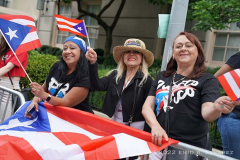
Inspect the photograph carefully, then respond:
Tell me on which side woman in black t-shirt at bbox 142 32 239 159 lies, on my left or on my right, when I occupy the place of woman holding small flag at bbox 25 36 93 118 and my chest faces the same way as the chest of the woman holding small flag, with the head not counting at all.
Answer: on my left

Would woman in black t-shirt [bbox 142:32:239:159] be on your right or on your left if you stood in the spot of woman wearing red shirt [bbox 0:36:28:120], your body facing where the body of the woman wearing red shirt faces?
on your left

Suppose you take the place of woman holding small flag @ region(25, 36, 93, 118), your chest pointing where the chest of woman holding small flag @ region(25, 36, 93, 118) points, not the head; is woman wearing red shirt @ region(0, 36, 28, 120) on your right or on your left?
on your right

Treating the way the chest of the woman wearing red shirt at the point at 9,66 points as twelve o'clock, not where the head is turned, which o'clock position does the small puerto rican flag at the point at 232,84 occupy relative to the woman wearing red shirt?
The small puerto rican flag is roughly at 10 o'clock from the woman wearing red shirt.

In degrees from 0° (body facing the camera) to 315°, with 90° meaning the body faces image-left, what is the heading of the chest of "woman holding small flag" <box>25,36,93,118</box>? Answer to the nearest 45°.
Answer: approximately 45°
